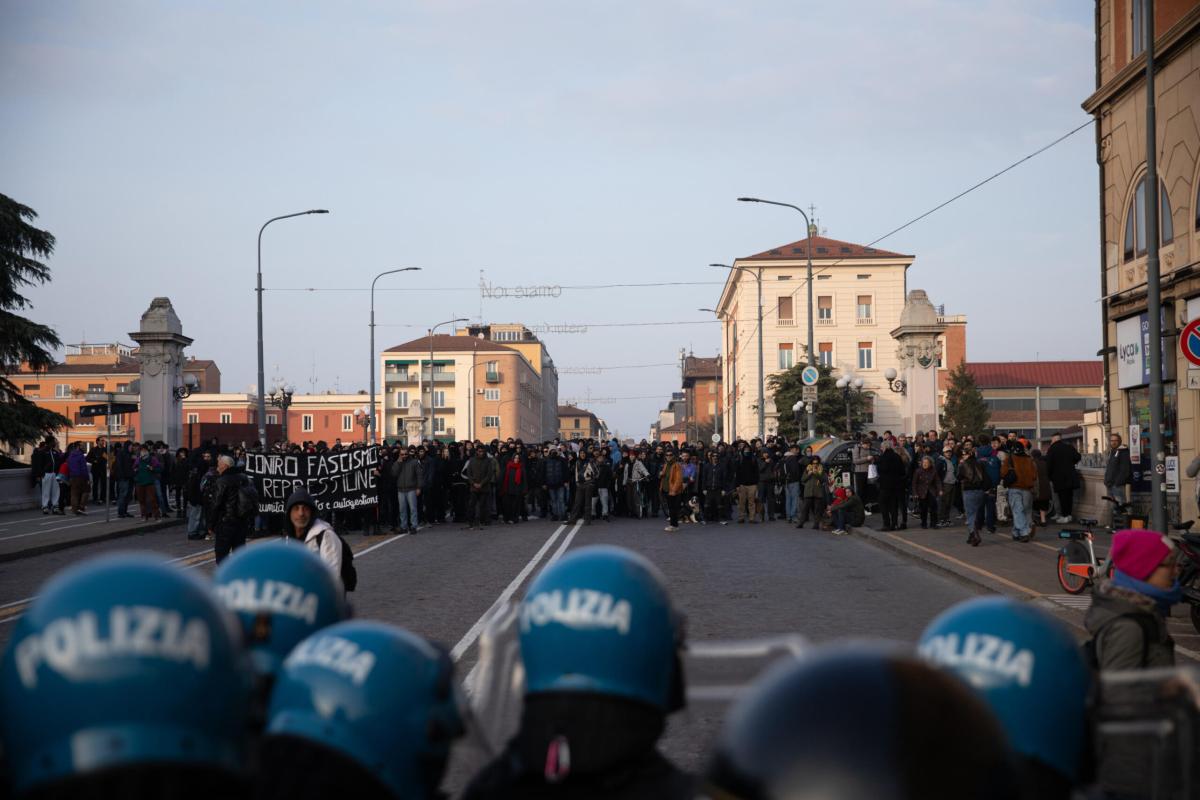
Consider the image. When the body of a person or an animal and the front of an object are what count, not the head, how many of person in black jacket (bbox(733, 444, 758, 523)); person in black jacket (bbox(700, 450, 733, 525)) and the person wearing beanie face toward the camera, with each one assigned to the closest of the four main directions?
2

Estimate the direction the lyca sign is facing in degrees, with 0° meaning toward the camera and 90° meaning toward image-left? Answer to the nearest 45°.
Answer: approximately 45°

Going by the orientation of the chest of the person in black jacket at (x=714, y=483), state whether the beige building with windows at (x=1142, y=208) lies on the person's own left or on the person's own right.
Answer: on the person's own left

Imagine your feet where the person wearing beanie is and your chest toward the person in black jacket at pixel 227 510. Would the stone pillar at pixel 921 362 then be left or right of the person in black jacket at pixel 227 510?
right
